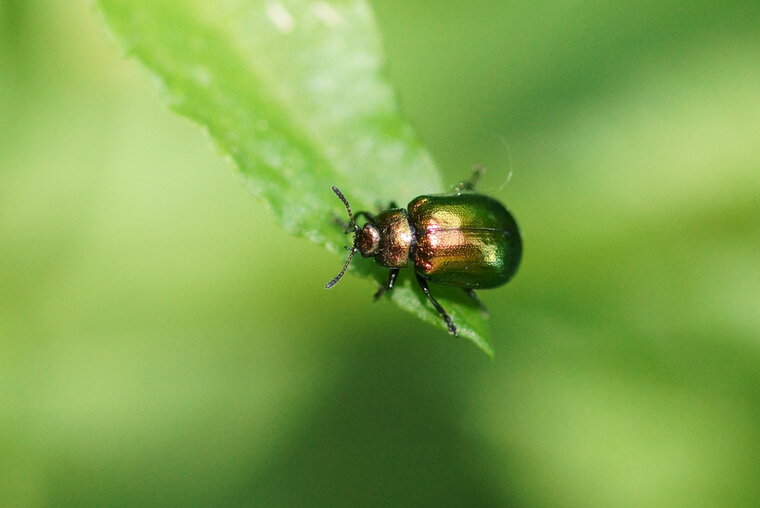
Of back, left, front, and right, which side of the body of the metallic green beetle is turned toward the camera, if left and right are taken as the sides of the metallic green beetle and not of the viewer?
left
